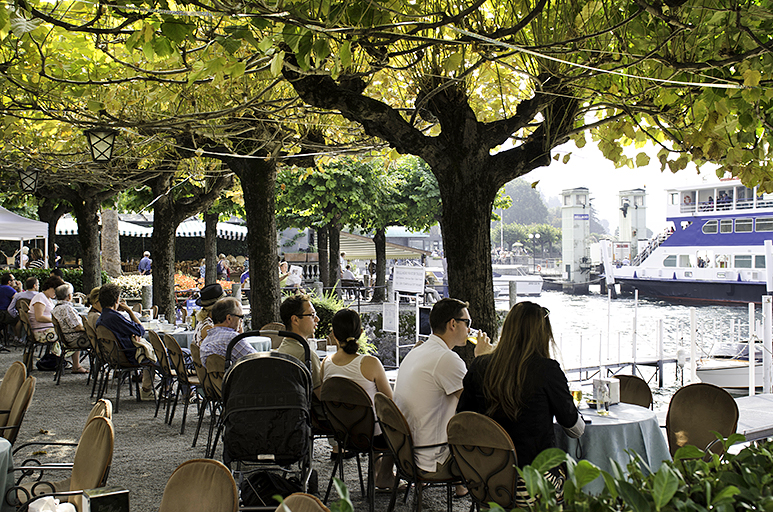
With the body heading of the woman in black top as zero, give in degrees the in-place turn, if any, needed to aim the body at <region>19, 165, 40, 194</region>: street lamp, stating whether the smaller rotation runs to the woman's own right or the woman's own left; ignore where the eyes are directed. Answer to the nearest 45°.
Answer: approximately 90° to the woman's own left

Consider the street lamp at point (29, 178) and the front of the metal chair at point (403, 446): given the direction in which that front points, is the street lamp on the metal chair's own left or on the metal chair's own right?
on the metal chair's own left

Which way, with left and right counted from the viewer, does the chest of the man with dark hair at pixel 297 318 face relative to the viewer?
facing to the right of the viewer

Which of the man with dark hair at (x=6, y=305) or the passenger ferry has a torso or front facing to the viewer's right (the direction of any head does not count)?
the man with dark hair

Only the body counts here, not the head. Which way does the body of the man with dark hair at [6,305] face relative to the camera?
to the viewer's right

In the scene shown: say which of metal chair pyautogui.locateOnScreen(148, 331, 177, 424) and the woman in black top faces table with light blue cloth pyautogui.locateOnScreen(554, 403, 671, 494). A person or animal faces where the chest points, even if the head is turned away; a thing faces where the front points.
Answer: the woman in black top

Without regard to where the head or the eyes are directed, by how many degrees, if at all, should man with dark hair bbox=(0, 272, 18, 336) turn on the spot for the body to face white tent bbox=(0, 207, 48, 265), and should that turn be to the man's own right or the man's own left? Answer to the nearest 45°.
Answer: approximately 90° to the man's own left

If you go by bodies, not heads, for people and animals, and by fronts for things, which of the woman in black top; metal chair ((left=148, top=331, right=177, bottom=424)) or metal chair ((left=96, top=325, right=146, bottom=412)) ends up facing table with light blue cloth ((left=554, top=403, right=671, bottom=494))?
the woman in black top

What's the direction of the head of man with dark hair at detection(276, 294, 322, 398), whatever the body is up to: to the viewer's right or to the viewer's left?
to the viewer's right

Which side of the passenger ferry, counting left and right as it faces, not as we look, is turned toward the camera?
left

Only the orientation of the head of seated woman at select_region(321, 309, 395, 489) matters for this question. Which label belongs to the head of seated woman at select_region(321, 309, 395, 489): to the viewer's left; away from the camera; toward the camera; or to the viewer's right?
away from the camera

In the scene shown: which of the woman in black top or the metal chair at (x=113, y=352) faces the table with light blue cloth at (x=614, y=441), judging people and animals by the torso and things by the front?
the woman in black top
